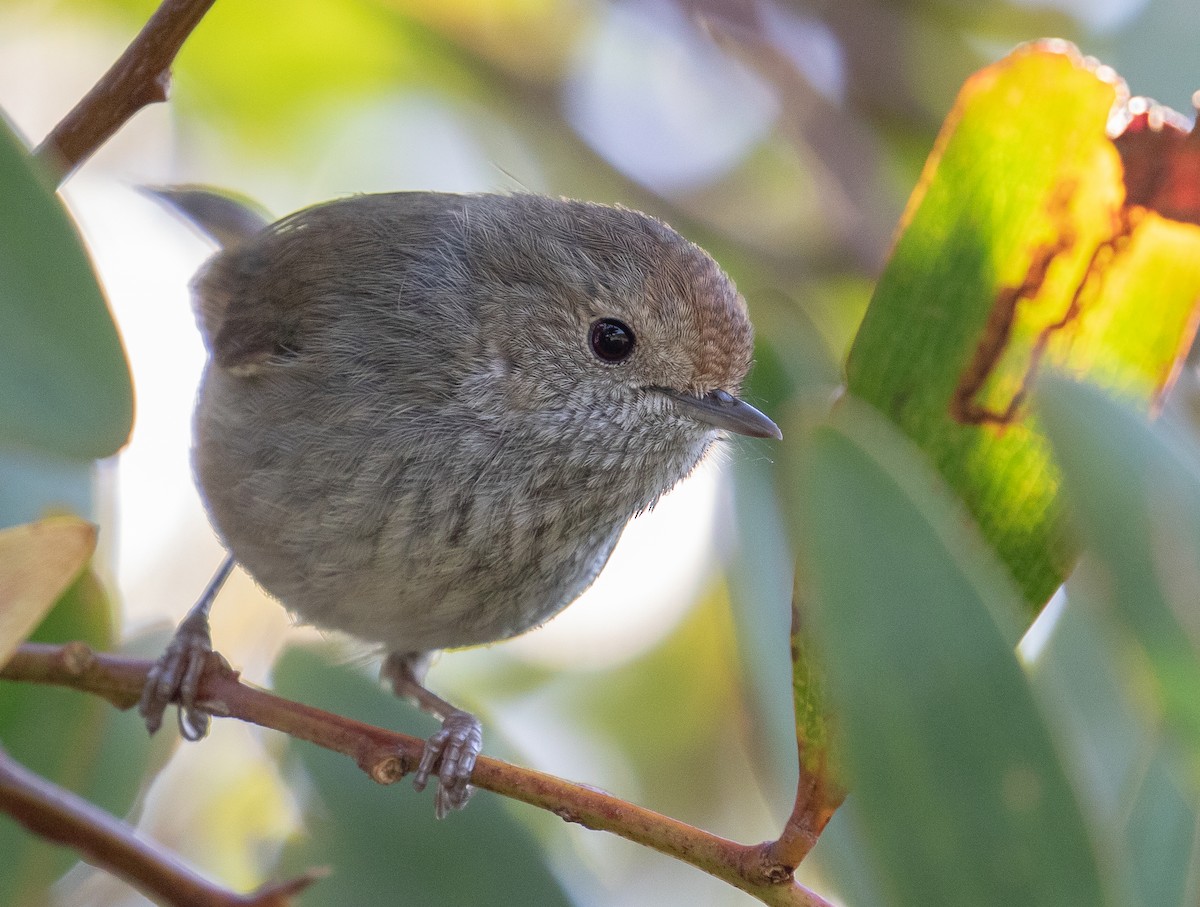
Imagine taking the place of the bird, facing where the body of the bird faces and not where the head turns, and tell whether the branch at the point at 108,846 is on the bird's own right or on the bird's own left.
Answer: on the bird's own right

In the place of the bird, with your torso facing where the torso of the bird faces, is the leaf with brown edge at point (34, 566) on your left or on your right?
on your right

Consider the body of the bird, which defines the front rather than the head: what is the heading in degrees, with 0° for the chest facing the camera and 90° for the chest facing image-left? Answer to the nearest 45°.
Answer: approximately 315°

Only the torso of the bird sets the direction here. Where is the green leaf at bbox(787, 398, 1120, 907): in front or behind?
in front

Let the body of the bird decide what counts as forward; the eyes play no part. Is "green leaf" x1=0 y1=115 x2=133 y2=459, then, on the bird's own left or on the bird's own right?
on the bird's own right
